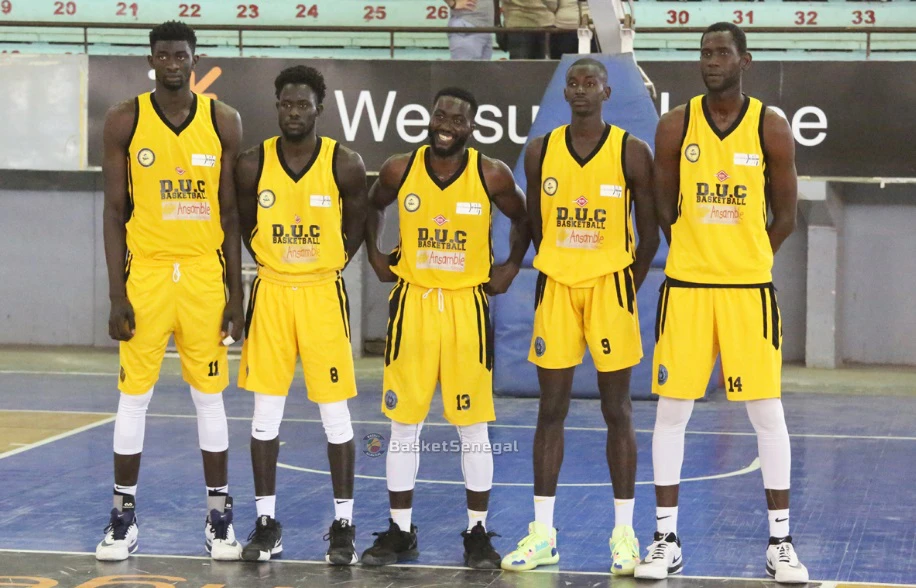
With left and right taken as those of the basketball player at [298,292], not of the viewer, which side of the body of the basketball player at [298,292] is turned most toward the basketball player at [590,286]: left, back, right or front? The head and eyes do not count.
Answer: left

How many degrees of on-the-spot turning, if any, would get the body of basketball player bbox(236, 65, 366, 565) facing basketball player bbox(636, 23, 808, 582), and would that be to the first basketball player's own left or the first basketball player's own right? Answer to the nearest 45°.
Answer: approximately 90° to the first basketball player's own left

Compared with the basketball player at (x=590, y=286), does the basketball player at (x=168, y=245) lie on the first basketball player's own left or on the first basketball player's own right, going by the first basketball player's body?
on the first basketball player's own right

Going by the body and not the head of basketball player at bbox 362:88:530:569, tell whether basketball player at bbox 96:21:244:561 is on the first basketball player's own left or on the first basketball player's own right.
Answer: on the first basketball player's own right

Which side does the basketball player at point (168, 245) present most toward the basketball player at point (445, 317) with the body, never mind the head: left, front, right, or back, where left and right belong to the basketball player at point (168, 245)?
left

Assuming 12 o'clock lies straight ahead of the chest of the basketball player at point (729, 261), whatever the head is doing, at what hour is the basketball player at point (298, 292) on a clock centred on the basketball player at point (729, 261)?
the basketball player at point (298, 292) is roughly at 3 o'clock from the basketball player at point (729, 261).

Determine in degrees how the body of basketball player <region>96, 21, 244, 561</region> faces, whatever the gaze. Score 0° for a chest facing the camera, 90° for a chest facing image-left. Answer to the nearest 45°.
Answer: approximately 0°

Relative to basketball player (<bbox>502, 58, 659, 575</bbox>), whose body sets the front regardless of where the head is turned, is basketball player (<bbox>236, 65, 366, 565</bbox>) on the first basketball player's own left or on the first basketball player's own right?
on the first basketball player's own right

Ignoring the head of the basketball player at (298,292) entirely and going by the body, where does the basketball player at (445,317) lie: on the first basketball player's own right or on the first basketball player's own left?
on the first basketball player's own left
